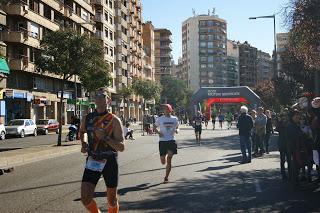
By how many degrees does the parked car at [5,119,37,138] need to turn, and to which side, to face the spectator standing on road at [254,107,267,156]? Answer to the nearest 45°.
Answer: approximately 45° to its left

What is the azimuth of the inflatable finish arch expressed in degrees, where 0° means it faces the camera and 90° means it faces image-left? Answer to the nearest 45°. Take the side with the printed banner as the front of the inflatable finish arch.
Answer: approximately 0°

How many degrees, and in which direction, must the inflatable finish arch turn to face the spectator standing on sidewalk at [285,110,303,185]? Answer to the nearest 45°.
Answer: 0° — it already faces them

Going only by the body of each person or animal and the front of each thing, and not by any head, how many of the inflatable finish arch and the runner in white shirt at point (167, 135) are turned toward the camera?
2

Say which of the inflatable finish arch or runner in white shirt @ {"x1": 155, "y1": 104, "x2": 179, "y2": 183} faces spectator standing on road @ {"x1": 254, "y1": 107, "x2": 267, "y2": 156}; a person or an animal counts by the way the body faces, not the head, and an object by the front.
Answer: the inflatable finish arch

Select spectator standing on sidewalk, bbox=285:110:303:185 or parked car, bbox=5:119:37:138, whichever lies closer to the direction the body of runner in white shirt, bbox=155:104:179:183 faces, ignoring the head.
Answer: the spectator standing on sidewalk

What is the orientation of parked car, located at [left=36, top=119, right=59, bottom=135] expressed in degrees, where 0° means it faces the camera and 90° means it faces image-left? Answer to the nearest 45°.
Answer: approximately 45°

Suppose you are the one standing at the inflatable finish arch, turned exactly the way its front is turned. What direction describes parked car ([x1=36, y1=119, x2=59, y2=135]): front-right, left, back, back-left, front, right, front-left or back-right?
right

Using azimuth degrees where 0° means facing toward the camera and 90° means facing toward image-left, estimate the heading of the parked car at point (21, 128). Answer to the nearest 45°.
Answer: approximately 45°
